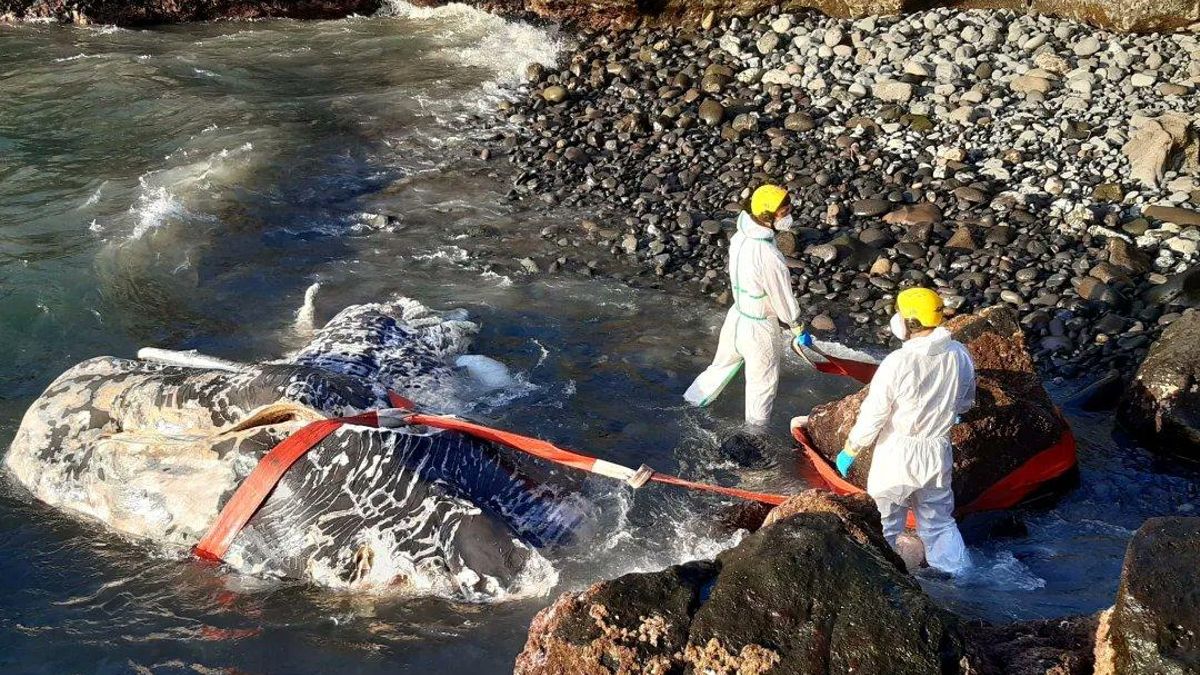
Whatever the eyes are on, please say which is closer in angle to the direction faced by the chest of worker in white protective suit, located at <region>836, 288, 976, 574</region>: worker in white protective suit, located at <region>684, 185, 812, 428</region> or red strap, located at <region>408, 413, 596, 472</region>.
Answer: the worker in white protective suit

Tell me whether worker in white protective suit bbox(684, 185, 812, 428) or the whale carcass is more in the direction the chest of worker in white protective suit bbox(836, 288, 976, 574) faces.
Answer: the worker in white protective suit

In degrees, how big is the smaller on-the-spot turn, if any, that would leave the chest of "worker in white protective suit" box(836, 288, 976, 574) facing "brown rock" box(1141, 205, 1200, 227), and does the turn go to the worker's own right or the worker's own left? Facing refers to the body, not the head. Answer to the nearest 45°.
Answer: approximately 90° to the worker's own right

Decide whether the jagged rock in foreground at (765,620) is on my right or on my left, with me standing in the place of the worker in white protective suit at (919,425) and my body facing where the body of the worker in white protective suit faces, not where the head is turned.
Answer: on my left

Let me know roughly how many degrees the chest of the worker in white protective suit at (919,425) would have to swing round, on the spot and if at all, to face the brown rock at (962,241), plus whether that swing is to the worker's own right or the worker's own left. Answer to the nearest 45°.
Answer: approximately 45° to the worker's own right

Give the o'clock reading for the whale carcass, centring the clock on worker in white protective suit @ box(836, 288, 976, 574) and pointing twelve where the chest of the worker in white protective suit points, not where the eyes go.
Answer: The whale carcass is roughly at 10 o'clock from the worker in white protective suit.

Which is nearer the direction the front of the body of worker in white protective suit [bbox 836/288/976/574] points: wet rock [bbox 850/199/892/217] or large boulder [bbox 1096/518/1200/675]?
the wet rock

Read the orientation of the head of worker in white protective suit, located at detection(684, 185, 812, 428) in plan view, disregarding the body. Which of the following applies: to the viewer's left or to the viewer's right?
to the viewer's right

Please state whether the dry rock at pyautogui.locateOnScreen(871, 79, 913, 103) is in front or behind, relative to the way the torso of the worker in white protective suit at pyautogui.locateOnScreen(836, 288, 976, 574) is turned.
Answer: in front

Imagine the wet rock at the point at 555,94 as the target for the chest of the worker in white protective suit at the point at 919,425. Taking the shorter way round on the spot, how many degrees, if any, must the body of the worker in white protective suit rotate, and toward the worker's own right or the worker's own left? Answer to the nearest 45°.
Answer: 0° — they already face it

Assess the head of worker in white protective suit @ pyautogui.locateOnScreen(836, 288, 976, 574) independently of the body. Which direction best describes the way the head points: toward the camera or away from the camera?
away from the camera

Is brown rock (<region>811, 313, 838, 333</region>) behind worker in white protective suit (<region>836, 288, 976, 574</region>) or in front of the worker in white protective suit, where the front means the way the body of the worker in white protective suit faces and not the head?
in front

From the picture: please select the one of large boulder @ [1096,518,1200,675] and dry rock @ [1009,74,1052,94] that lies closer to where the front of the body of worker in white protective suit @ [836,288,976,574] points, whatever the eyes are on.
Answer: the dry rock

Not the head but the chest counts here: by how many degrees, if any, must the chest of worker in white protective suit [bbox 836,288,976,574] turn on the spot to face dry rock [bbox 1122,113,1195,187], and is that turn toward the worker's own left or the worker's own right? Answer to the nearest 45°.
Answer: approximately 45° to the worker's own right

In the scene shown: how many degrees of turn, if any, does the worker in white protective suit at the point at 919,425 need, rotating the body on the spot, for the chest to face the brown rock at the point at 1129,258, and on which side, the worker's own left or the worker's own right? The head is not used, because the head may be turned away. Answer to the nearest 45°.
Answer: approximately 45° to the worker's own right

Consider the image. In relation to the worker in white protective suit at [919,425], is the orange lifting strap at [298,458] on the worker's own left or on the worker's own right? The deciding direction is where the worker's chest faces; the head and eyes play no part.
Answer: on the worker's own left

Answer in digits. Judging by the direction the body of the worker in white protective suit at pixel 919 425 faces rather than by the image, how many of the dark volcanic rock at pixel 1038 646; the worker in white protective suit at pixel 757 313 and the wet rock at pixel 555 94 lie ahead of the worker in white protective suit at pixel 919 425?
2

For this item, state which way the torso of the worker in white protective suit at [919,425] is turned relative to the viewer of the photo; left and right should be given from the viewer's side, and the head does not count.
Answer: facing away from the viewer and to the left of the viewer
